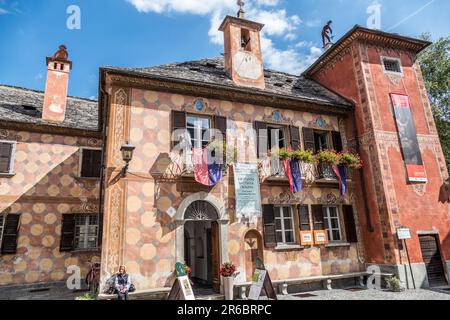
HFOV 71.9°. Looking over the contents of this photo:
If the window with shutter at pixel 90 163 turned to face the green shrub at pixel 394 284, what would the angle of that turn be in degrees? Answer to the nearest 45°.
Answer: approximately 45° to its left

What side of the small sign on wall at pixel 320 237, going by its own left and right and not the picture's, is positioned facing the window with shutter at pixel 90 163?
right

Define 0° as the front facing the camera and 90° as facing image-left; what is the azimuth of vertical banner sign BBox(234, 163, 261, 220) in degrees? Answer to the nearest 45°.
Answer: approximately 0°

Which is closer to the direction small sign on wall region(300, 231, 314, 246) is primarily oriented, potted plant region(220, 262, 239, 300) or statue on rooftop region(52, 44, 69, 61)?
the potted plant

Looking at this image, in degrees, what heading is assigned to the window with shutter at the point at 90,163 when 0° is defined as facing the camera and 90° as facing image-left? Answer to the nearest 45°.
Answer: approximately 0°
